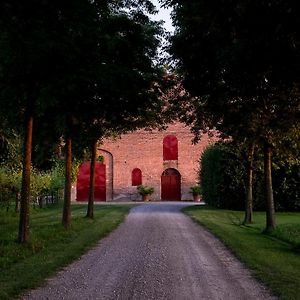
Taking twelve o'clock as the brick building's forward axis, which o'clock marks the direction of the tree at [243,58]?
The tree is roughly at 12 o'clock from the brick building.

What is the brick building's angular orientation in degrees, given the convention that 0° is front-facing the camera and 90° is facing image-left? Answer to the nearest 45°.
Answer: approximately 0°
